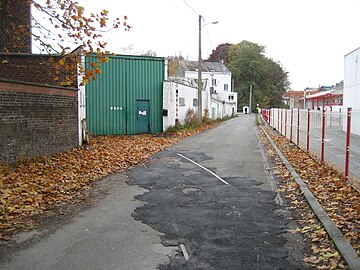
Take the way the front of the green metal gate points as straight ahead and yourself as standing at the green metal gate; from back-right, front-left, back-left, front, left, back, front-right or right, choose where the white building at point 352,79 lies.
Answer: left

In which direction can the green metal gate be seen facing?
toward the camera

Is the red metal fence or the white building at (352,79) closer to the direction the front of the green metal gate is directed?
the red metal fence
